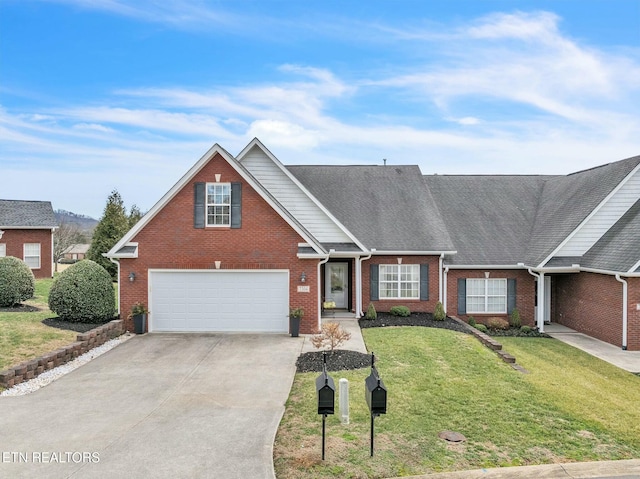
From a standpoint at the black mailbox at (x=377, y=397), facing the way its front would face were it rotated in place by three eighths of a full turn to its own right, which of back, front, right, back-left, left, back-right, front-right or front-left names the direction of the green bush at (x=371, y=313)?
front-right

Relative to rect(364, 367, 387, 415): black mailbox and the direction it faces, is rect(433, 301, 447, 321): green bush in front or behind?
behind

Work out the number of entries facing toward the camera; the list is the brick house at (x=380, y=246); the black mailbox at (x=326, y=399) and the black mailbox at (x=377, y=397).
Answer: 3

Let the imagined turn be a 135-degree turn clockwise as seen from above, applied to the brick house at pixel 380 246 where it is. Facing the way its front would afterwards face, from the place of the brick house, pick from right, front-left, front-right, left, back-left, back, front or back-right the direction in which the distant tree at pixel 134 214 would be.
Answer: front

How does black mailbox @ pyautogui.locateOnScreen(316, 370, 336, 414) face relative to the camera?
toward the camera

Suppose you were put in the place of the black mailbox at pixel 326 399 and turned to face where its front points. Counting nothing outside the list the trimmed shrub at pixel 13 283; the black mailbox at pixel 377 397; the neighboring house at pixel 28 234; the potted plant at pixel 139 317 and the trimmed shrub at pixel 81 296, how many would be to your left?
1

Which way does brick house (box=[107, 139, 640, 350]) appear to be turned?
toward the camera

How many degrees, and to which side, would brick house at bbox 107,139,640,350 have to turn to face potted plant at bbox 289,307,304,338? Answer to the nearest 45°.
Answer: approximately 45° to its right

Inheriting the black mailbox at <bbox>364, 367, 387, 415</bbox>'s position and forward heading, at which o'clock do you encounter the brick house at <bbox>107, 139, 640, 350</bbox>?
The brick house is roughly at 6 o'clock from the black mailbox.

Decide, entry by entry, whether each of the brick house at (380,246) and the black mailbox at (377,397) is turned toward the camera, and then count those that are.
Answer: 2

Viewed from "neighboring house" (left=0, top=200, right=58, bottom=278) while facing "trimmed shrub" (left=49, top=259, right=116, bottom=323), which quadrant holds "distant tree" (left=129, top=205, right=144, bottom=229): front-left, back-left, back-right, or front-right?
back-left

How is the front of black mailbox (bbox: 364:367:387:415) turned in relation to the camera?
facing the viewer

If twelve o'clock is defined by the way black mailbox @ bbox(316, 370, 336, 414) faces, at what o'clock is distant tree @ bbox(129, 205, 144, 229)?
The distant tree is roughly at 5 o'clock from the black mailbox.
